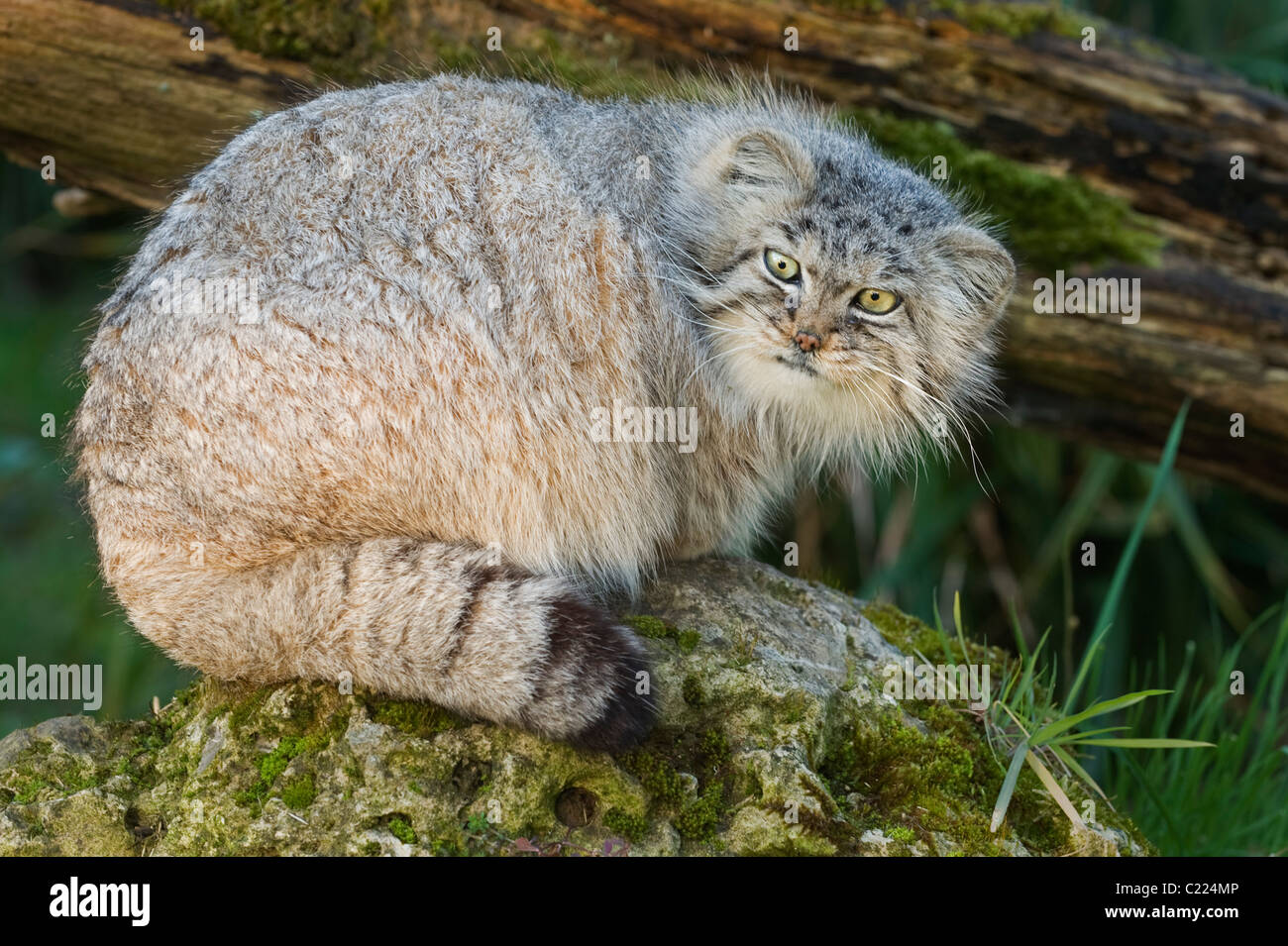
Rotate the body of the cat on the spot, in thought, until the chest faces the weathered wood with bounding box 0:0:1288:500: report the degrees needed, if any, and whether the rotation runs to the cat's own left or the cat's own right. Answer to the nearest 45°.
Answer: approximately 45° to the cat's own left

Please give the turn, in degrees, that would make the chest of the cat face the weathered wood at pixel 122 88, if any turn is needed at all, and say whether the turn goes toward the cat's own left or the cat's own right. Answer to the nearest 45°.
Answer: approximately 135° to the cat's own left

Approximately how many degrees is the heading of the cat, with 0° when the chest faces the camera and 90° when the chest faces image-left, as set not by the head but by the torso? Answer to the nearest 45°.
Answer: approximately 270°
